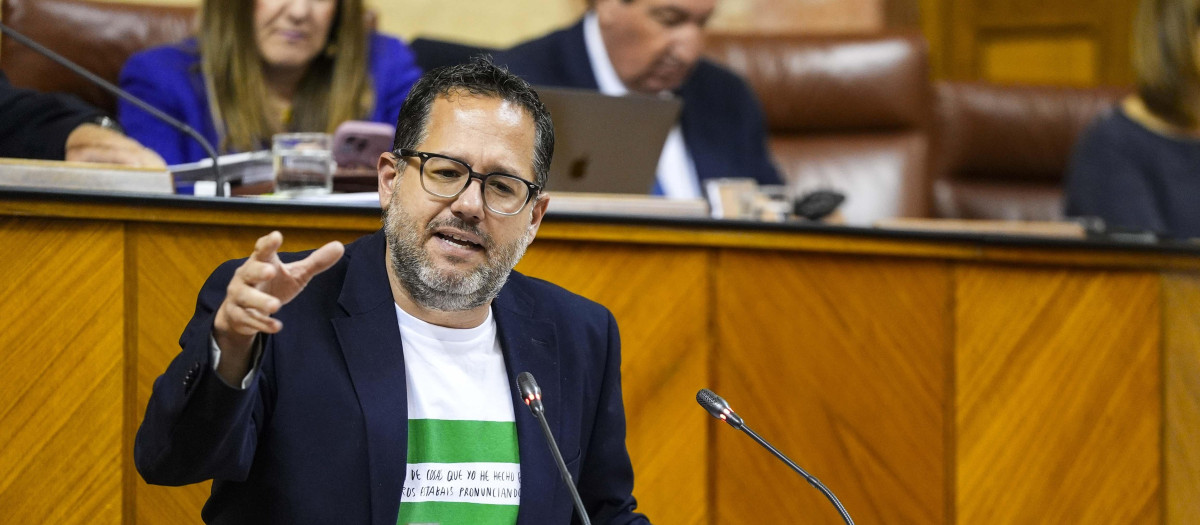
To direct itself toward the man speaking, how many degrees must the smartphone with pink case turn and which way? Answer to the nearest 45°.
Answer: approximately 180°

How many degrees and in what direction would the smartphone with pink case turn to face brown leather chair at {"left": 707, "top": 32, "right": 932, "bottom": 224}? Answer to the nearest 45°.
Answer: approximately 45° to its right

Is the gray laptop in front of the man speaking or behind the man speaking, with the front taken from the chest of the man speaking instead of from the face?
behind

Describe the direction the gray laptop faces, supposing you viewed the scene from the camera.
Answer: facing away from the viewer

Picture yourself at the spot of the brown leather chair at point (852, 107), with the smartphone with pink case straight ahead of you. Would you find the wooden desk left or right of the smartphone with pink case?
left

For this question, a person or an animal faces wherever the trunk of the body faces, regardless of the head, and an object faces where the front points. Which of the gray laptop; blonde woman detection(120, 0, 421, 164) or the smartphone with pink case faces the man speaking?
the blonde woman

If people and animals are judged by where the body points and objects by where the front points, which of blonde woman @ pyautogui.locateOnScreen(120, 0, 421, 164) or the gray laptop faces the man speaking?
the blonde woman

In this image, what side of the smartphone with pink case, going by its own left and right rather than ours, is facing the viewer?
back

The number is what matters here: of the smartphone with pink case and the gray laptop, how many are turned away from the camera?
2

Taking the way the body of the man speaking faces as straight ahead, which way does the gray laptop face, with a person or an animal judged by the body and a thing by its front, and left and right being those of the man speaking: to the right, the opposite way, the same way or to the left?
the opposite way
